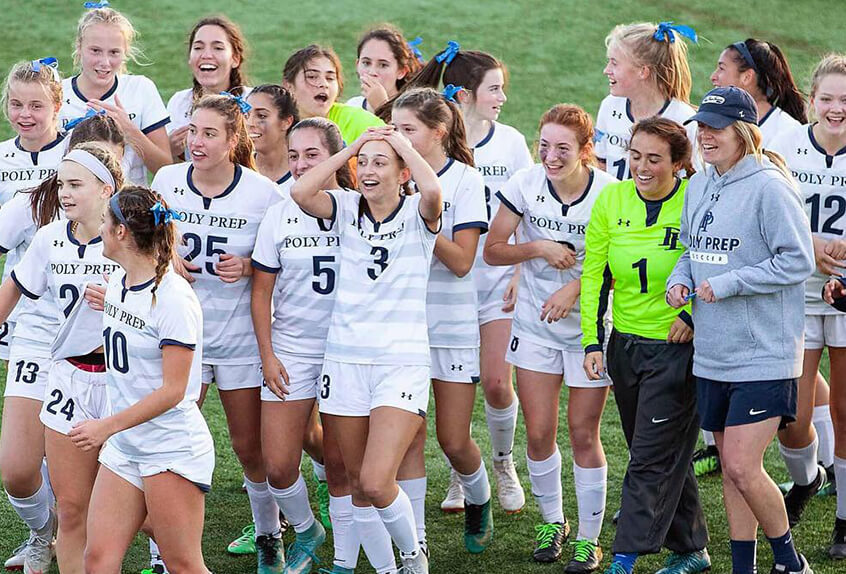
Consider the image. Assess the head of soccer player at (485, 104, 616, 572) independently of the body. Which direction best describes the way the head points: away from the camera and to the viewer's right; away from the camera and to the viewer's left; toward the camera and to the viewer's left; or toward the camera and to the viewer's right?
toward the camera and to the viewer's left

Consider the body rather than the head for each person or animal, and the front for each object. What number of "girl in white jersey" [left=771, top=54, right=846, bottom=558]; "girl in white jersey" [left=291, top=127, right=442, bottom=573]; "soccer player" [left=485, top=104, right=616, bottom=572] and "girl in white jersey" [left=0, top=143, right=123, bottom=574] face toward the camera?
4

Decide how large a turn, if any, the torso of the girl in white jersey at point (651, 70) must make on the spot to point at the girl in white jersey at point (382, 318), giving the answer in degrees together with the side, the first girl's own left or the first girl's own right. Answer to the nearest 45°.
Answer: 0° — they already face them

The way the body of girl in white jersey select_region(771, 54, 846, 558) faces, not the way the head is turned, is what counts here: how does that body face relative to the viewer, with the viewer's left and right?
facing the viewer

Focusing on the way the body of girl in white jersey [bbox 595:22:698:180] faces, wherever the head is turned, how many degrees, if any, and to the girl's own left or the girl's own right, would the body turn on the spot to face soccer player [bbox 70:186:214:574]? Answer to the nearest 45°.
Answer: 0° — they already face them

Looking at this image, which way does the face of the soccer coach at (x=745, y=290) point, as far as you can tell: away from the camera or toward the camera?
toward the camera

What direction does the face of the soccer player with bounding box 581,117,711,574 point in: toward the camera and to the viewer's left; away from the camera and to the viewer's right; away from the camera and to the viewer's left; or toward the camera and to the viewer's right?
toward the camera and to the viewer's left

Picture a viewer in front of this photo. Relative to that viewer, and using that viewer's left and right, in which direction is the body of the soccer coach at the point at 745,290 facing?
facing the viewer and to the left of the viewer

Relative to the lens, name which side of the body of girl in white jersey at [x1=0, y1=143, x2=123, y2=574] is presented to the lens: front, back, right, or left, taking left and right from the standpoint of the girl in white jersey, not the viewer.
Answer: front

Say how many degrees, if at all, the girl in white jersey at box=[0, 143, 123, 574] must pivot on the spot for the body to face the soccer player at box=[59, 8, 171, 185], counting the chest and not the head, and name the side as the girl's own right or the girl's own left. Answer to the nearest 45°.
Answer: approximately 180°

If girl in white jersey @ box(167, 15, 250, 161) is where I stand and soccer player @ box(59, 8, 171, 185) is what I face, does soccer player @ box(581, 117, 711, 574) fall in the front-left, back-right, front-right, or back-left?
back-left

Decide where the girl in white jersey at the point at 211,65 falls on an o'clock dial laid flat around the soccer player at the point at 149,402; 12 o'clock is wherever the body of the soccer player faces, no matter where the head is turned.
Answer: The girl in white jersey is roughly at 5 o'clock from the soccer player.

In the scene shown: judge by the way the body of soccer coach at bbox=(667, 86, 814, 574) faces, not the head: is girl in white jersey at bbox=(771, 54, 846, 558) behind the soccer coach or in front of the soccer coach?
behind

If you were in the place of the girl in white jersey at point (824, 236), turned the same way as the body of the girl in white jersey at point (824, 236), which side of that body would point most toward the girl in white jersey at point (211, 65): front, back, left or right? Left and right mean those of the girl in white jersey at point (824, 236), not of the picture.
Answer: right

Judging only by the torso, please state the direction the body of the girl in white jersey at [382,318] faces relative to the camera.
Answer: toward the camera

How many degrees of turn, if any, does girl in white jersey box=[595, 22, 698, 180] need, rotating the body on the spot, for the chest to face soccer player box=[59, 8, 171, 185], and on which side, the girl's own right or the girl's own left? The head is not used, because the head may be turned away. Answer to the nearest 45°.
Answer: approximately 45° to the girl's own right

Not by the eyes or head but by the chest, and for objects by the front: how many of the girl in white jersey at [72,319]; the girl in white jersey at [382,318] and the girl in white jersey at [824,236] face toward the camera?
3
